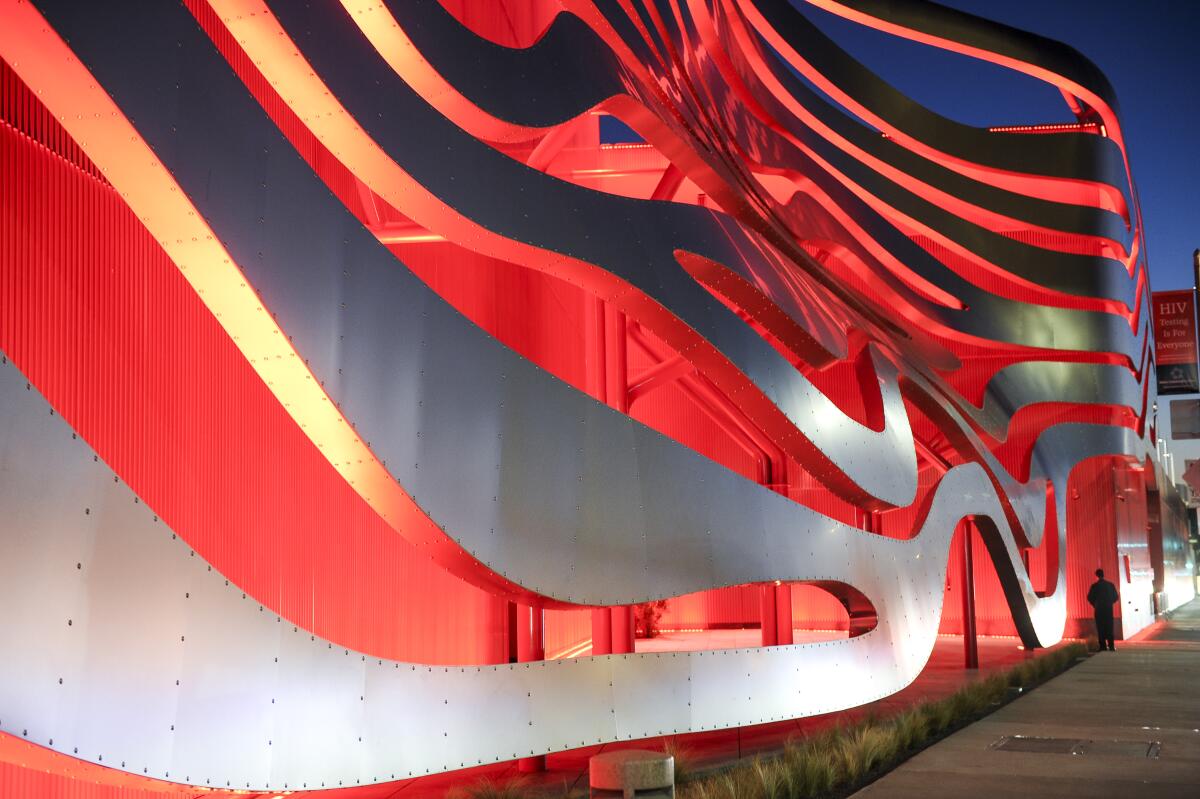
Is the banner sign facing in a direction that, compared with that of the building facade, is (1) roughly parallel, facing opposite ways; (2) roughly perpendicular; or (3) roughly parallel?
roughly perpendicular

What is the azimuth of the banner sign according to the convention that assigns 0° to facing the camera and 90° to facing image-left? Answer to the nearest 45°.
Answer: approximately 0°

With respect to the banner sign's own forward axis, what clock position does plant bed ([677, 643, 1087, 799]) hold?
The plant bed is roughly at 12 o'clock from the banner sign.

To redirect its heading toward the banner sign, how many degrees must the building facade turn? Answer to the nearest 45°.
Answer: approximately 90° to its left

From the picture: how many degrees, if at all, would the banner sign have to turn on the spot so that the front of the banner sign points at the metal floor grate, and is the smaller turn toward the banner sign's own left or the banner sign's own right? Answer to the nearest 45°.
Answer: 0° — it already faces it

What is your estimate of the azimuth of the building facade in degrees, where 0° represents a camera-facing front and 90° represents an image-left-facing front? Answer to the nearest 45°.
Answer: approximately 315°
